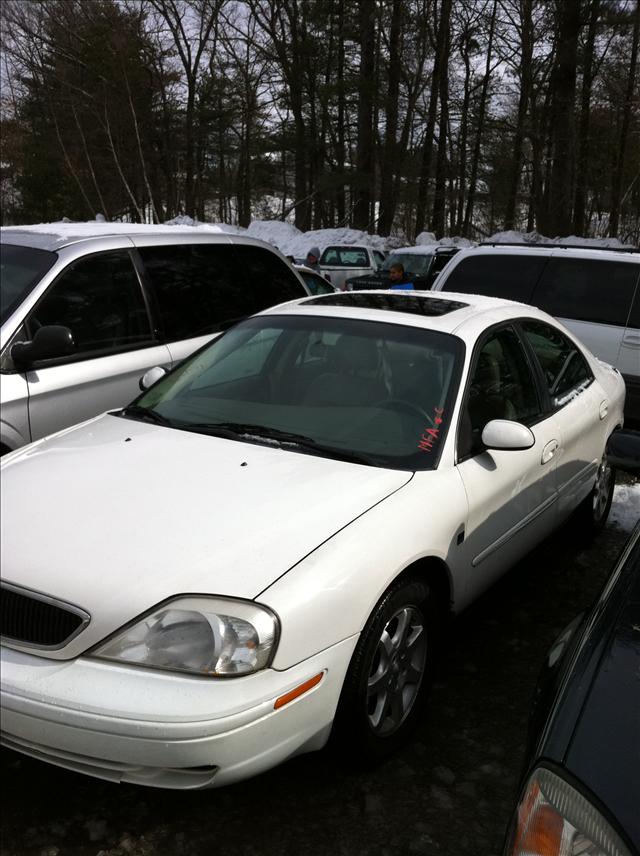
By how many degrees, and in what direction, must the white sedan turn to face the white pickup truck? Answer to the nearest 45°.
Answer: approximately 135° to its right

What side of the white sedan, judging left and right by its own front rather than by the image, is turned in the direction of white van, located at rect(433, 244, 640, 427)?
back

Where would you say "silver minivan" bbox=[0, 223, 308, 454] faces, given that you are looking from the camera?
facing the viewer and to the left of the viewer

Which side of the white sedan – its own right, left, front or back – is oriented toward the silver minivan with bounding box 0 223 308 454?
right

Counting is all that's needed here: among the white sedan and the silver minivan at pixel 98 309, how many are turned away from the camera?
0

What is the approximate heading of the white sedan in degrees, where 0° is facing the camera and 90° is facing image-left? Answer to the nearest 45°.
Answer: approximately 45°

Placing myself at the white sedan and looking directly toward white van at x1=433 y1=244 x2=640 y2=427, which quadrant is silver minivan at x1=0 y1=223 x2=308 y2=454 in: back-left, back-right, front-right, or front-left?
front-left

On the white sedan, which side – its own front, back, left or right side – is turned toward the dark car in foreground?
left

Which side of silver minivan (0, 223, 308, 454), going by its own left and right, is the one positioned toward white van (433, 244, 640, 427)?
back

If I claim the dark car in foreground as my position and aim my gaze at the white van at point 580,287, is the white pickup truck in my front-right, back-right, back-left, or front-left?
front-left

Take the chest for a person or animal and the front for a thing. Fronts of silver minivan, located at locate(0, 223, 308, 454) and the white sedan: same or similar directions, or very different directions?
same or similar directions

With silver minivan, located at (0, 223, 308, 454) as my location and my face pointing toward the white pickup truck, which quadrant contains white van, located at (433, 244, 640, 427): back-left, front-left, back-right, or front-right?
front-right

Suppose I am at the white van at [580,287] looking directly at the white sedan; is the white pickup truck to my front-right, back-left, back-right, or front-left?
back-right
